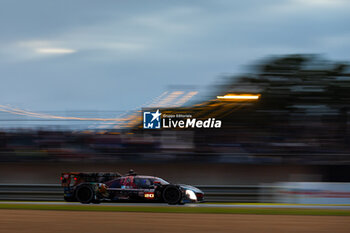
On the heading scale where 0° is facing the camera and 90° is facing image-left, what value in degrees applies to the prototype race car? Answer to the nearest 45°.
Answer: approximately 270°

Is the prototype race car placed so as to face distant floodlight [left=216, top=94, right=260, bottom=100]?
no
